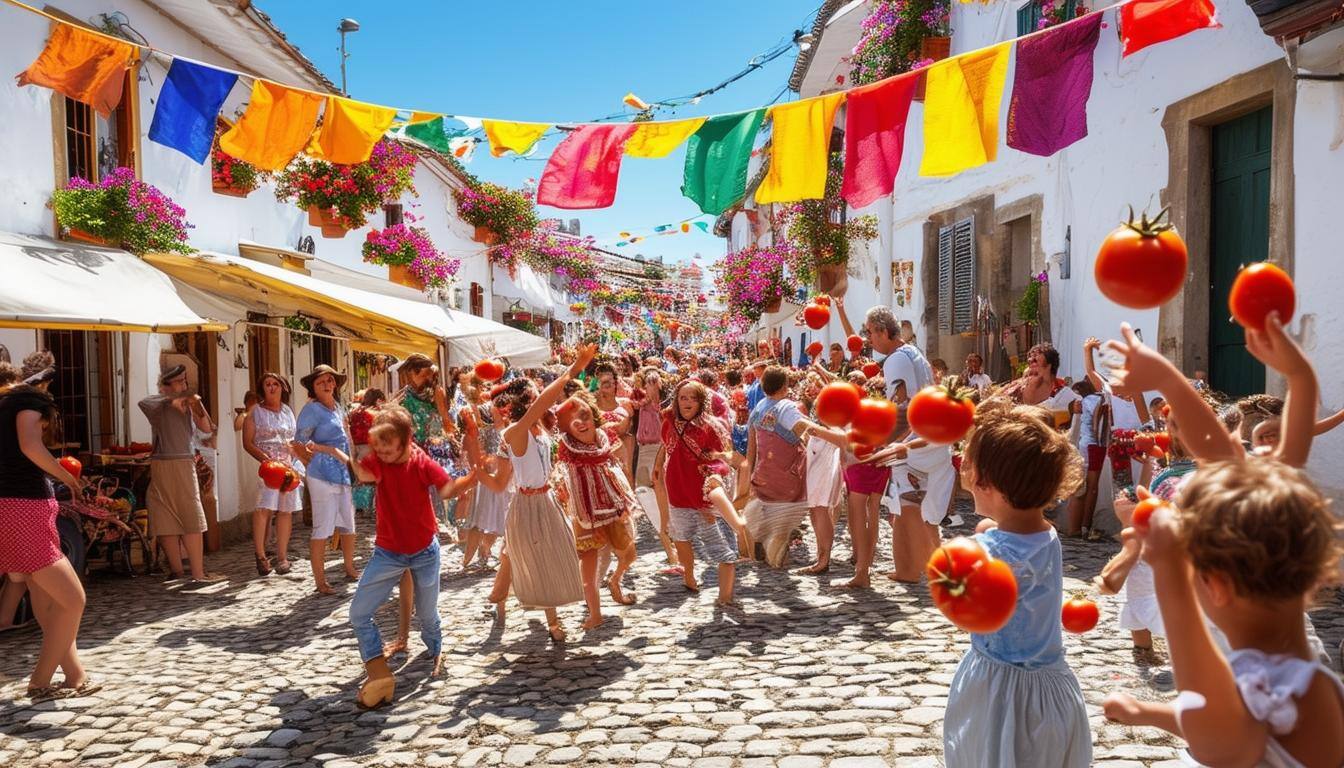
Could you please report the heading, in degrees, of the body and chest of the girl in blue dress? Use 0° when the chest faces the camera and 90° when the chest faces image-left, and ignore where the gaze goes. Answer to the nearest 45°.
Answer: approximately 135°

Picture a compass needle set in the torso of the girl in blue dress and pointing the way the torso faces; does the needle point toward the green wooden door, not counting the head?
no

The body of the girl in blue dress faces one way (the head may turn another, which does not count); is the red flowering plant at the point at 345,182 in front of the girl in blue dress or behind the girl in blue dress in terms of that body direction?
in front

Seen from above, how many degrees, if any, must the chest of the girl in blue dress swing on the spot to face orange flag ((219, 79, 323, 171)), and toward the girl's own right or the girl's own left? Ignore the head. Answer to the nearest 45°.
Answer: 0° — they already face it

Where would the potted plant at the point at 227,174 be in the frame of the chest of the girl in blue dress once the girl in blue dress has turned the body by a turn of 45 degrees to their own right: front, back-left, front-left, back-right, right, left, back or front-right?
front-left

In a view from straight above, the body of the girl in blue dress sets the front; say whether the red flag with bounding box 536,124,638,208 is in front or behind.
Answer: in front

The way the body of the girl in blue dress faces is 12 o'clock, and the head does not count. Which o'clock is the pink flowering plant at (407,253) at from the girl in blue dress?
The pink flowering plant is roughly at 12 o'clock from the girl in blue dress.

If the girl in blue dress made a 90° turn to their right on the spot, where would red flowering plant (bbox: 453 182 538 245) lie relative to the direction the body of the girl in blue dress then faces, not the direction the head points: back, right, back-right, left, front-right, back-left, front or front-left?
left

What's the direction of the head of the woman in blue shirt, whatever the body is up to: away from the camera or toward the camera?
toward the camera

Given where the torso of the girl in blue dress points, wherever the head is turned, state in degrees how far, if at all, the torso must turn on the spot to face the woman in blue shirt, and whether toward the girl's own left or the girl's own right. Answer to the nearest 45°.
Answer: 0° — they already face them

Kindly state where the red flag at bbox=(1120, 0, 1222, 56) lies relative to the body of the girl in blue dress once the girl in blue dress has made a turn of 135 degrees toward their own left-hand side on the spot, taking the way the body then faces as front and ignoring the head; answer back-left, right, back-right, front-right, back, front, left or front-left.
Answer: back

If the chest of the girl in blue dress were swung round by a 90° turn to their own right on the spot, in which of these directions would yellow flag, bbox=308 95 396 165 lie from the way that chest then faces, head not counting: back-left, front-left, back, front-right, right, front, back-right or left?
left

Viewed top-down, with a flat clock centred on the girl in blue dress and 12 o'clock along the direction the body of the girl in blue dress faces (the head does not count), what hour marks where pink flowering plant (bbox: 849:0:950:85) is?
The pink flowering plant is roughly at 1 o'clock from the girl in blue dress.
